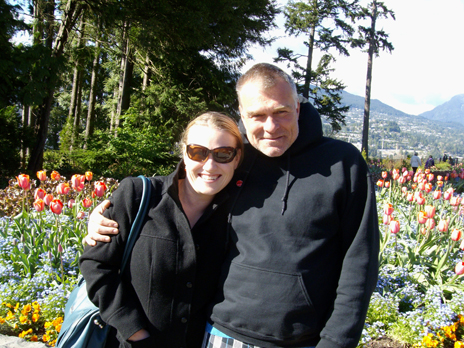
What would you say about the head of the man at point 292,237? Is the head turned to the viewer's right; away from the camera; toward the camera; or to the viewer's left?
toward the camera

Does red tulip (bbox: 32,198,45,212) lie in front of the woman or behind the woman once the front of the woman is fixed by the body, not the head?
behind

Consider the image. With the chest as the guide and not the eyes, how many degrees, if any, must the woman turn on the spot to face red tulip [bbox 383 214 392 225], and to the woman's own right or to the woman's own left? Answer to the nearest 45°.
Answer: approximately 90° to the woman's own left

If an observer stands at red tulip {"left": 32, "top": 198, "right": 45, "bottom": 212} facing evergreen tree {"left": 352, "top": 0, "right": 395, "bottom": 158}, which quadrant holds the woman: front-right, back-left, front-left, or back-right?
back-right

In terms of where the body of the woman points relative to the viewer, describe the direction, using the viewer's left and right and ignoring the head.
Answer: facing the viewer and to the right of the viewer
